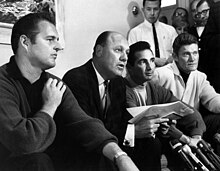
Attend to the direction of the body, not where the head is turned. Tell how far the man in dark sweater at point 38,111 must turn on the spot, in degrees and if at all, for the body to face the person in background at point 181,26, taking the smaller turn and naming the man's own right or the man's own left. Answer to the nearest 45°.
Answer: approximately 90° to the man's own left

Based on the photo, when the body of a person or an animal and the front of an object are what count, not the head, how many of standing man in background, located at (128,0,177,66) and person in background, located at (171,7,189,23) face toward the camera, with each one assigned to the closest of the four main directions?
2

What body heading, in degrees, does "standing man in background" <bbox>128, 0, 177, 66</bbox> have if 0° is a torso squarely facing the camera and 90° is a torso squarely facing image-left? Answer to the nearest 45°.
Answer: approximately 0°

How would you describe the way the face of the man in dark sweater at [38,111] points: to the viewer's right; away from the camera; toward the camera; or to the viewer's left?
to the viewer's right

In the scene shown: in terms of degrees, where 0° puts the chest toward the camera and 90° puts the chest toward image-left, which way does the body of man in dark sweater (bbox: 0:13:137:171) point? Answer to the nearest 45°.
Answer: approximately 315°

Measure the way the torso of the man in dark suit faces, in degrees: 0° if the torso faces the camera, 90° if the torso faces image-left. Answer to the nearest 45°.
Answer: approximately 315°
